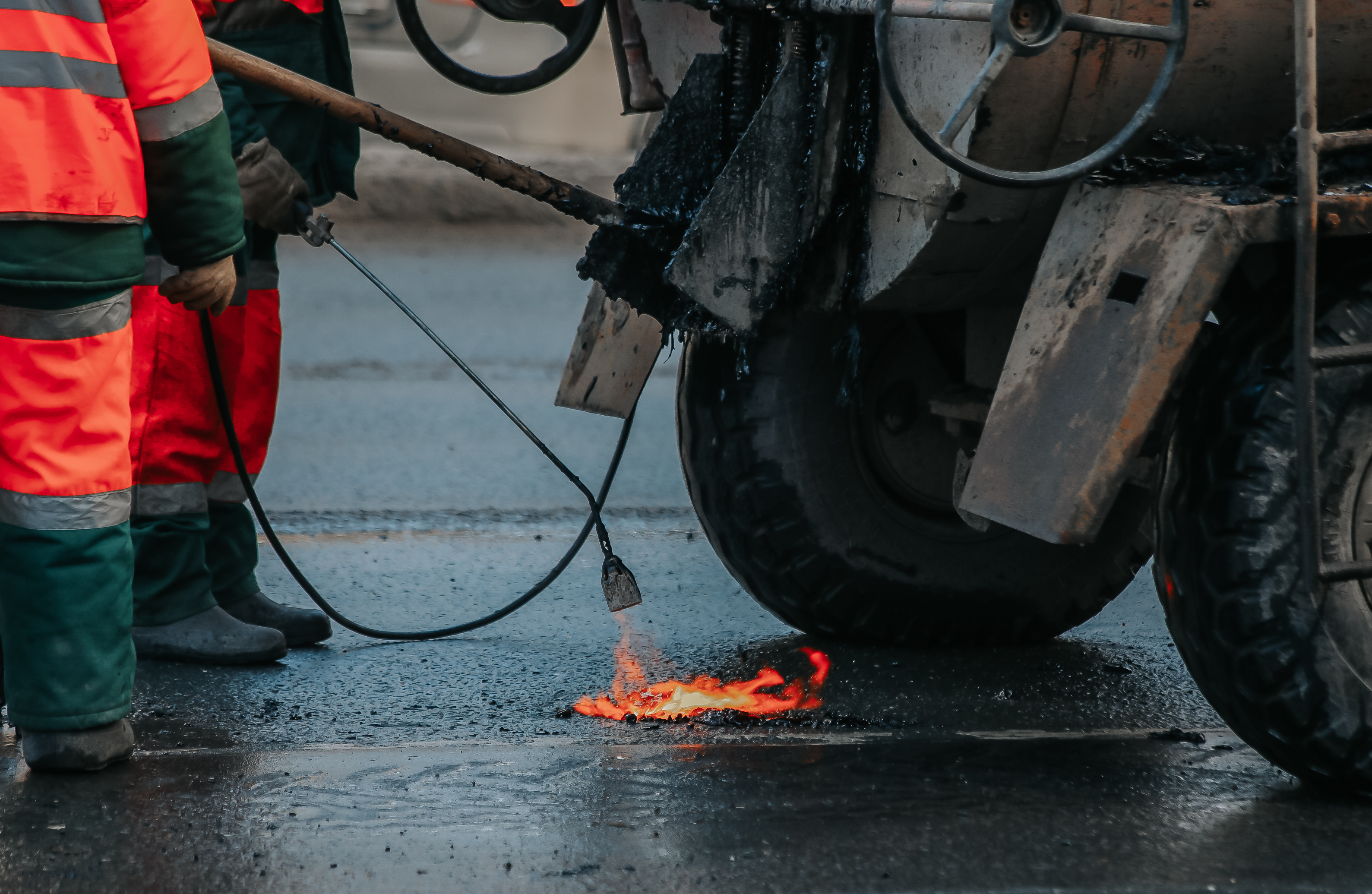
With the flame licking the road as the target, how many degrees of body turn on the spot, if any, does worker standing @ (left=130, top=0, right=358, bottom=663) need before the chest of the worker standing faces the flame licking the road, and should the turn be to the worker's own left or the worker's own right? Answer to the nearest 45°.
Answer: approximately 45° to the worker's own right

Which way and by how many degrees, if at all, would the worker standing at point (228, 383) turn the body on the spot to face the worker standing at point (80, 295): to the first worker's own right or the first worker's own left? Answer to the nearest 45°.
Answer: approximately 90° to the first worker's own right

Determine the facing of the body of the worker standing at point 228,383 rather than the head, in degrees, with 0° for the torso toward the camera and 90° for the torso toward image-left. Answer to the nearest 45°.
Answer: approximately 270°

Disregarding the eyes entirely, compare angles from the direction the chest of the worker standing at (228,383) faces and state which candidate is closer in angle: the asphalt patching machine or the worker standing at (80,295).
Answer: the asphalt patching machine

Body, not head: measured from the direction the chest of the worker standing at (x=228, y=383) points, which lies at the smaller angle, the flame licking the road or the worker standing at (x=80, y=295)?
the flame licking the road

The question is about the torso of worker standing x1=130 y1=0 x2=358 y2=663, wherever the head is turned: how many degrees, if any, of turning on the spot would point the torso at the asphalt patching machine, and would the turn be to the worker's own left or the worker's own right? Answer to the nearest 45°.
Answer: approximately 45° to the worker's own right
